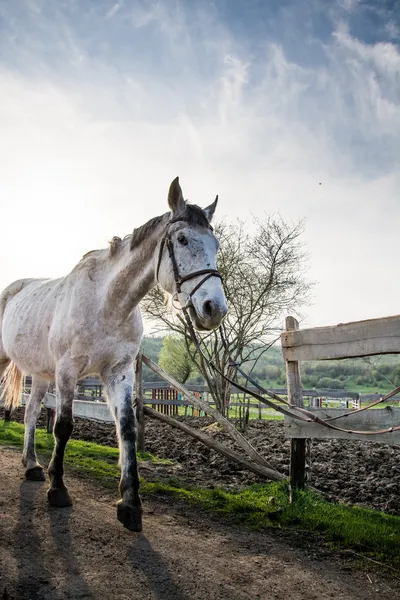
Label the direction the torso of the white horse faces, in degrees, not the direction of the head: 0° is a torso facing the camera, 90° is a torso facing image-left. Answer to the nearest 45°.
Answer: approximately 315°

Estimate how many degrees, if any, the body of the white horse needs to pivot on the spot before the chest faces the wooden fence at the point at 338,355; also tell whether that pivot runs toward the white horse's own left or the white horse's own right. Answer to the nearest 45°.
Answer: approximately 45° to the white horse's own left
